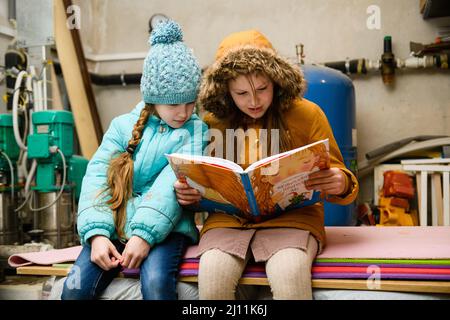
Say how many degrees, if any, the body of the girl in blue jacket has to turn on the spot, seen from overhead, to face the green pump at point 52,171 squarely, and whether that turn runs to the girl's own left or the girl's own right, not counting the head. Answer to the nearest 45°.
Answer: approximately 180°

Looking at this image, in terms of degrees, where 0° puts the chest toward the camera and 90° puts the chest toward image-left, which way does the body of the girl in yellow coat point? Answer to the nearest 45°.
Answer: approximately 0°

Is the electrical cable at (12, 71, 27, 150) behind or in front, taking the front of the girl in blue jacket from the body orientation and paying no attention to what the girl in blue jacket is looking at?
behind

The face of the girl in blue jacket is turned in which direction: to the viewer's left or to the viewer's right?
to the viewer's right

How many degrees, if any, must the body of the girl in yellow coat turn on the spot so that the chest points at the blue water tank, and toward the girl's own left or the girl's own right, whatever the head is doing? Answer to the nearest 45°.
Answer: approximately 180°

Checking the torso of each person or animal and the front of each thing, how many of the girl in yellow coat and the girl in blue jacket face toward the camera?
2
